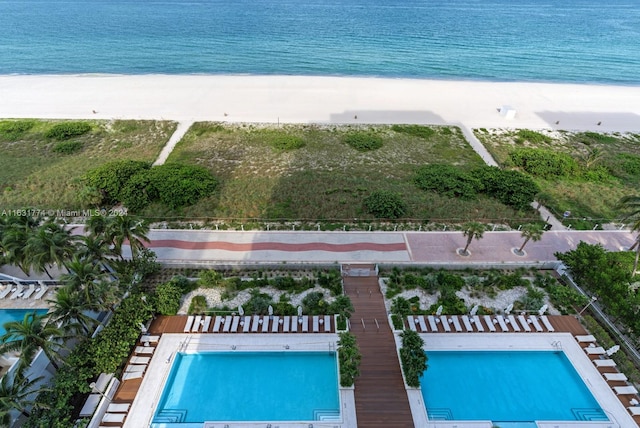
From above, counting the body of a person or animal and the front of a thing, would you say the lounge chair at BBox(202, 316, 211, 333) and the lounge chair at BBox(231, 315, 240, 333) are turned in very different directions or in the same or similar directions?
same or similar directions

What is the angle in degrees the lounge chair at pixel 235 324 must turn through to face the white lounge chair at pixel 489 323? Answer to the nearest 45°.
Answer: approximately 90° to its left

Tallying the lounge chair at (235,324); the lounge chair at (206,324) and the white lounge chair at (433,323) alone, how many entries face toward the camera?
3

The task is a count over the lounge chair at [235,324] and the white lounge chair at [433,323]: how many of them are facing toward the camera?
2

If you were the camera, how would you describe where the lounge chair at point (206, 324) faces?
facing the viewer

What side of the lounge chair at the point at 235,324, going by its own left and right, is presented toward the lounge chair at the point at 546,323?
left

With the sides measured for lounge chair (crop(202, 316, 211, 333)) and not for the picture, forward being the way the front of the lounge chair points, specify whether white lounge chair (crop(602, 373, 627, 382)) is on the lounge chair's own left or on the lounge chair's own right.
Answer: on the lounge chair's own left

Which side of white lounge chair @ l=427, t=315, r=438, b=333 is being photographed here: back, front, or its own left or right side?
front

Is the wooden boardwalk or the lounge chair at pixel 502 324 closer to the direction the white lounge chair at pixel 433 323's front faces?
the wooden boardwalk

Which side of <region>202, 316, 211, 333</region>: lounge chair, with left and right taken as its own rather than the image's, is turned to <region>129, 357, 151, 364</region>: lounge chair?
right

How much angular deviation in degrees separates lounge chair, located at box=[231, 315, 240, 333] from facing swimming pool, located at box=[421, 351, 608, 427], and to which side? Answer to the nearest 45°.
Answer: approximately 90° to its left

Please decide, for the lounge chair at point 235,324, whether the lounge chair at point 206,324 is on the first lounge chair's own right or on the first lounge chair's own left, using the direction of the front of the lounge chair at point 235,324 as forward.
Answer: on the first lounge chair's own right
